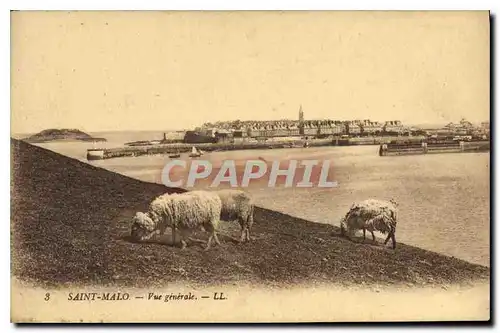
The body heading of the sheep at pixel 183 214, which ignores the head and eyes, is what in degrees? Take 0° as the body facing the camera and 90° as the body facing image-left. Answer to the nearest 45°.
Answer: approximately 90°

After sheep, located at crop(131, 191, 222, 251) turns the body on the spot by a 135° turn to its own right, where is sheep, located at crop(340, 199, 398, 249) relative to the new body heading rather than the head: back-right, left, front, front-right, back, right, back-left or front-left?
front-right

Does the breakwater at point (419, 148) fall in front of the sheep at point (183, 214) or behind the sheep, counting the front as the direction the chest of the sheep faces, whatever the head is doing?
behind
